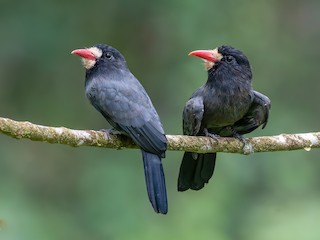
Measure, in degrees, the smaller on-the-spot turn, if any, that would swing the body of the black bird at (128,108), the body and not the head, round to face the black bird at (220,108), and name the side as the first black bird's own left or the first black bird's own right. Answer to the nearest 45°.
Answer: approximately 135° to the first black bird's own right

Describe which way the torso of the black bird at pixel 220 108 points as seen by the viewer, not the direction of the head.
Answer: toward the camera

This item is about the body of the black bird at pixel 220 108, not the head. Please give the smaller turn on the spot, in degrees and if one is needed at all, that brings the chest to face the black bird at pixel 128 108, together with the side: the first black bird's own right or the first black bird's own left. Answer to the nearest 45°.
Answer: approximately 45° to the first black bird's own right
